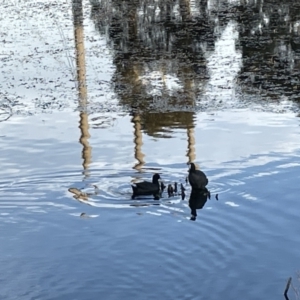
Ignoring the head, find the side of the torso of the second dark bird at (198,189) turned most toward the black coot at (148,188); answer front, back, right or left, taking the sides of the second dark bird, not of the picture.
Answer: front

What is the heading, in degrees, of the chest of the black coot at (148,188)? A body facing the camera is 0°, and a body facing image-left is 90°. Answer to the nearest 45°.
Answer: approximately 270°

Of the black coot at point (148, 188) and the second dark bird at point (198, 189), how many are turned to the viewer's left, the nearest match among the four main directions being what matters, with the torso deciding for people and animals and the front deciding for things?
1

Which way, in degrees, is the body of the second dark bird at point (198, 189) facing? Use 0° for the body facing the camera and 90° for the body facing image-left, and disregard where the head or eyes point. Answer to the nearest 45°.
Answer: approximately 90°

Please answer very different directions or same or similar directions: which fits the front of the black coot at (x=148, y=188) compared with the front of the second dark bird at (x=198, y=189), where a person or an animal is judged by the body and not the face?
very different directions

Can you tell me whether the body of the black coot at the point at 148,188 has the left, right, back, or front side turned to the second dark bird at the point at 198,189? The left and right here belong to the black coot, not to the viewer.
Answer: front
